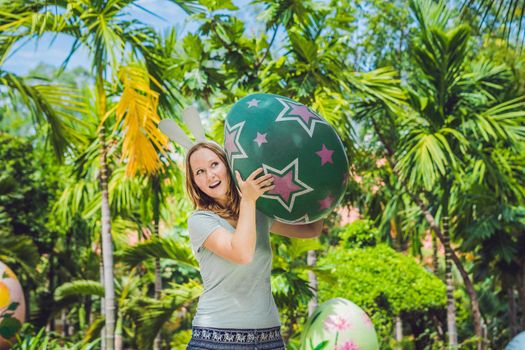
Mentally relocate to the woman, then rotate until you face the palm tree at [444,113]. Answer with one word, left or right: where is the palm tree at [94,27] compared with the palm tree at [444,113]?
left

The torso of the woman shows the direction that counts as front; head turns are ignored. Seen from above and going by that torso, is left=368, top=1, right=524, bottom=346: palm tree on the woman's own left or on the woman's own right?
on the woman's own left

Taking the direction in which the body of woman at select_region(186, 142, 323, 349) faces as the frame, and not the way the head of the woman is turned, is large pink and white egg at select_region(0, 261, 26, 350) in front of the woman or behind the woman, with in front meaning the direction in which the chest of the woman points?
behind

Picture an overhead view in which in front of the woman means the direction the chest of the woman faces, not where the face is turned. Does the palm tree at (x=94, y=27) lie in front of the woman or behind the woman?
behind

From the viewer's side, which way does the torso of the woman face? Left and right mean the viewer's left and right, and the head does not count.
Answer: facing the viewer and to the right of the viewer
